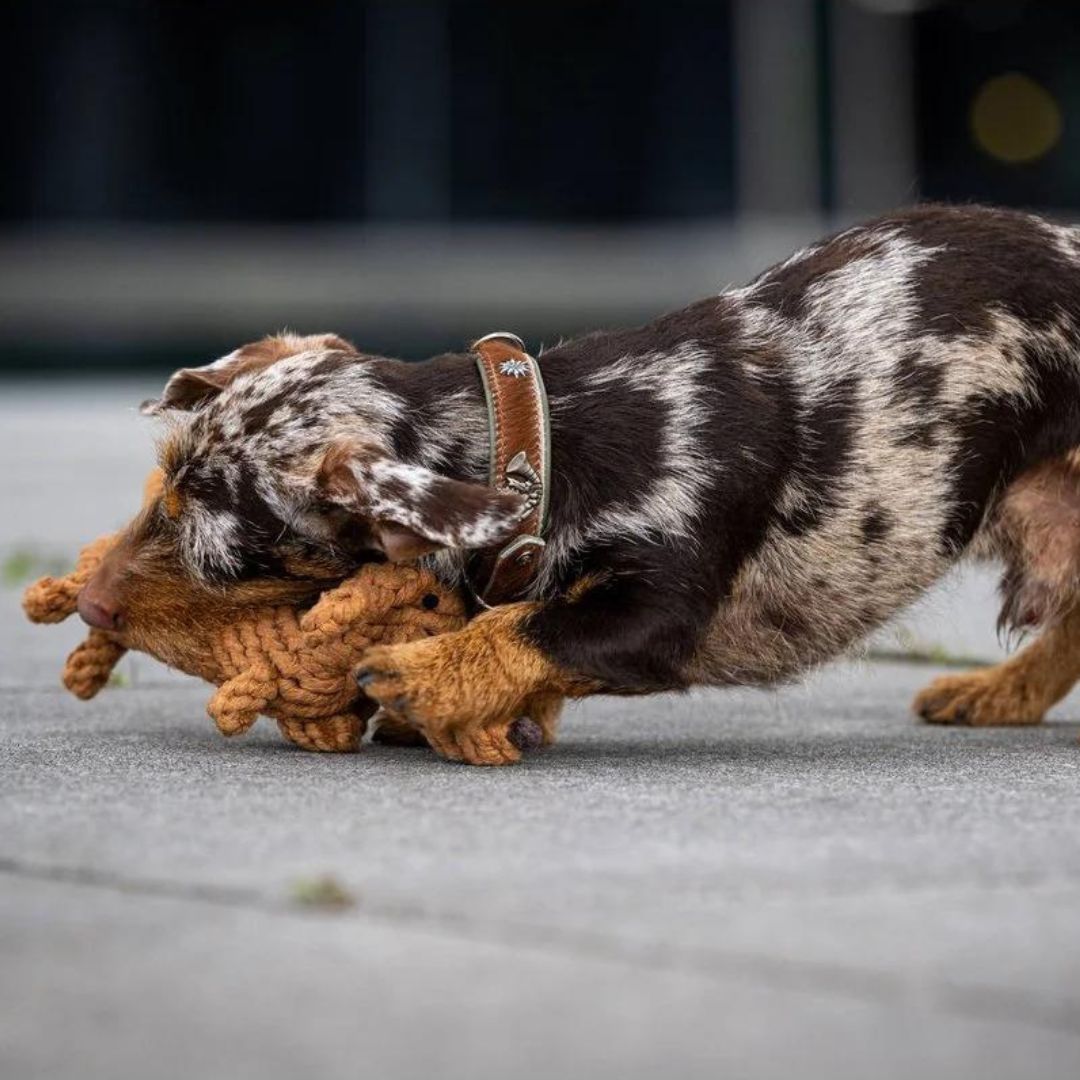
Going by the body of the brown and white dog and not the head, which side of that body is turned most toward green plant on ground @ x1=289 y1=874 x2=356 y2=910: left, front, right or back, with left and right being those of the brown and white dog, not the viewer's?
left

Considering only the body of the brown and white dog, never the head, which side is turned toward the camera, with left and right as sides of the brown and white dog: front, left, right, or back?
left

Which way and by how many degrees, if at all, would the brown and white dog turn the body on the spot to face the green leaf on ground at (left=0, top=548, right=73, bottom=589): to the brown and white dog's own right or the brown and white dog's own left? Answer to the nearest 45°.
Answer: approximately 45° to the brown and white dog's own right

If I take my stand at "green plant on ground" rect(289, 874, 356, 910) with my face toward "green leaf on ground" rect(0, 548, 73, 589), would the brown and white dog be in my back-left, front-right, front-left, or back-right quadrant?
front-right
